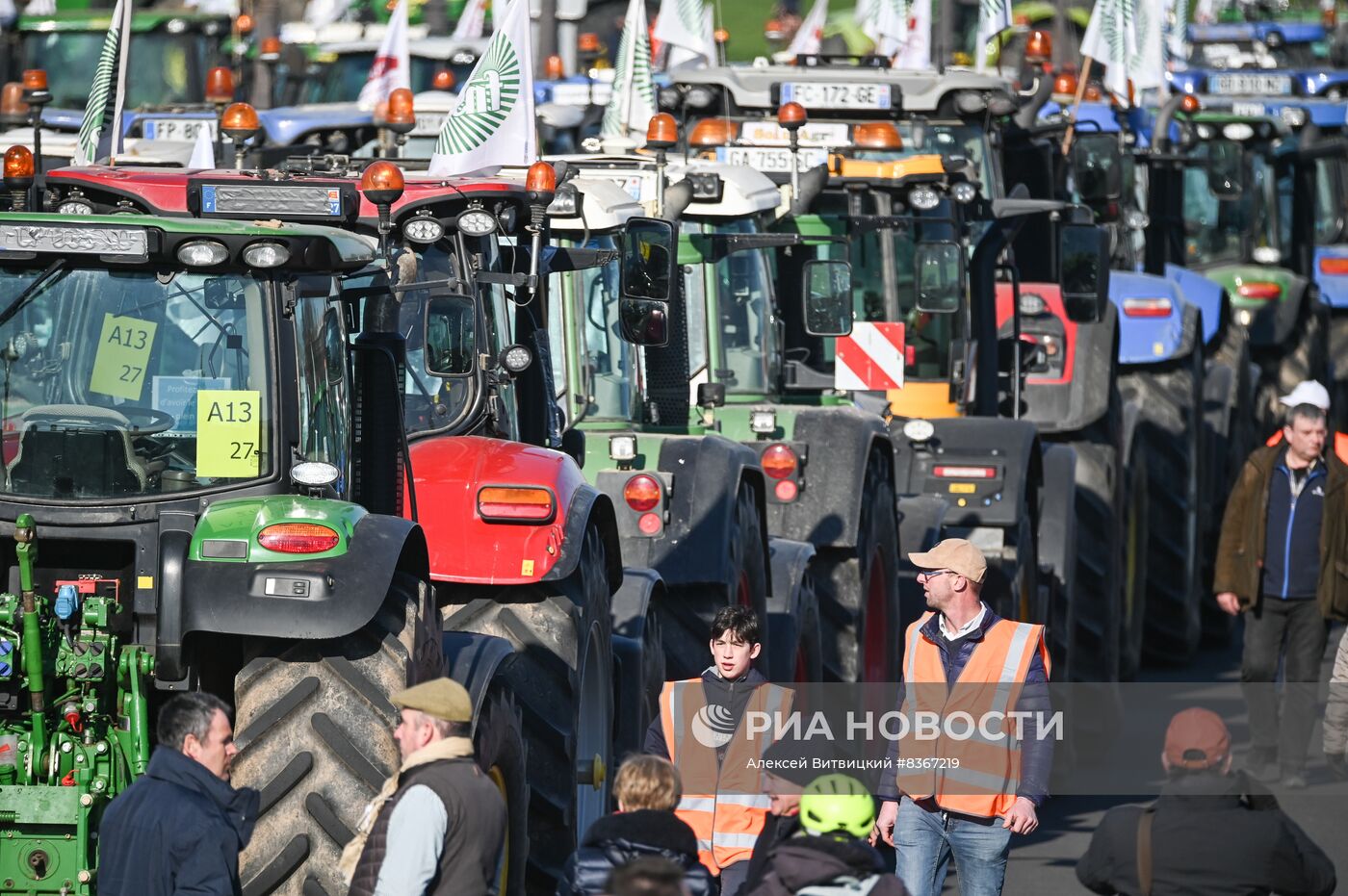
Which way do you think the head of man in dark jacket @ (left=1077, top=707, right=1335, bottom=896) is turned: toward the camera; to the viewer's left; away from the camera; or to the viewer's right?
away from the camera

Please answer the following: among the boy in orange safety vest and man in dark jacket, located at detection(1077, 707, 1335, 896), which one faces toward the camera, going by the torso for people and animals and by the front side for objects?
the boy in orange safety vest

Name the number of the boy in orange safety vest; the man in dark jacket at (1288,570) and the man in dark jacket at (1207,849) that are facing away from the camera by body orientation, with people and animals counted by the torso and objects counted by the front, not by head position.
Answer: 1

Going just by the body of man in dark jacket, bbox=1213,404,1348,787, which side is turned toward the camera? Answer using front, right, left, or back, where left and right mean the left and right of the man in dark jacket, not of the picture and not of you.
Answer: front

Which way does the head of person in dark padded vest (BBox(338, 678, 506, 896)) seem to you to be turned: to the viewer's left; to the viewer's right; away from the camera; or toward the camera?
to the viewer's left

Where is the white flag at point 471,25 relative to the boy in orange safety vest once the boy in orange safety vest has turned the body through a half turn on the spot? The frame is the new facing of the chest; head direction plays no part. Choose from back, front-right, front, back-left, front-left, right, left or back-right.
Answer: front

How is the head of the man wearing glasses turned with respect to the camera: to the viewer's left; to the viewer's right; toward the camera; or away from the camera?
to the viewer's left

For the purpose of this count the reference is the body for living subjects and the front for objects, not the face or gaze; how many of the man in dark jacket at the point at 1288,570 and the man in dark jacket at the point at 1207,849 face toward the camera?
1

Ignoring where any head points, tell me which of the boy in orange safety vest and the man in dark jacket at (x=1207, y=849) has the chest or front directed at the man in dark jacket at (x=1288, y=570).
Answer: the man in dark jacket at (x=1207, y=849)

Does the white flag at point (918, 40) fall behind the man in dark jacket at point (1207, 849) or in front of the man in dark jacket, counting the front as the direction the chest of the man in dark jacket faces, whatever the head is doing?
in front

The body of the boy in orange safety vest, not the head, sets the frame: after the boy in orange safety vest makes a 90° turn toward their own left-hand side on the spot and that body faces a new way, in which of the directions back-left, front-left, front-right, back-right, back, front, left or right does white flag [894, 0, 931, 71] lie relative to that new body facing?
left

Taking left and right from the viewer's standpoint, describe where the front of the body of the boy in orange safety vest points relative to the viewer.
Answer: facing the viewer

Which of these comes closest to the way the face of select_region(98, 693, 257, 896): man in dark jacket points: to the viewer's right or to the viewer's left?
to the viewer's right

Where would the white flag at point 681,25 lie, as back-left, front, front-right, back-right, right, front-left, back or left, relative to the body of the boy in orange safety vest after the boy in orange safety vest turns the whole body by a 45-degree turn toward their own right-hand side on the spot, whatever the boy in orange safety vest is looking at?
back-right

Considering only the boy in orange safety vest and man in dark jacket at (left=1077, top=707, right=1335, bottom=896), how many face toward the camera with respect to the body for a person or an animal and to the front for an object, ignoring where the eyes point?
1

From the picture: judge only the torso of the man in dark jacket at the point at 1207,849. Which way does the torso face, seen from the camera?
away from the camera

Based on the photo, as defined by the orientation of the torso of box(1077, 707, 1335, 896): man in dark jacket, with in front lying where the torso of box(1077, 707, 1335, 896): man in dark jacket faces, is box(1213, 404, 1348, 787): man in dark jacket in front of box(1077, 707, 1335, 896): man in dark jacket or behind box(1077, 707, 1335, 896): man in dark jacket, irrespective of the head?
in front

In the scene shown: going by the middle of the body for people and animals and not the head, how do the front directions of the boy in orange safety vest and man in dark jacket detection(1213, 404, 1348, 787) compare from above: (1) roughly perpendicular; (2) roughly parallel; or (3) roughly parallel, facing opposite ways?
roughly parallel
